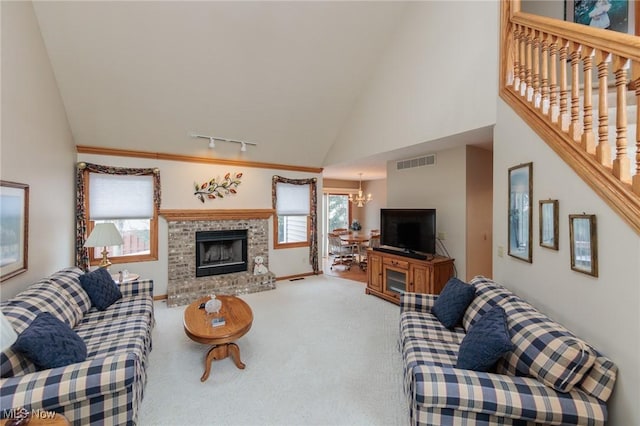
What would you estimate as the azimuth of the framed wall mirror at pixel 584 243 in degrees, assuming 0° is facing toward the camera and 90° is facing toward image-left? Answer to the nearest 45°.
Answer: approximately 45°

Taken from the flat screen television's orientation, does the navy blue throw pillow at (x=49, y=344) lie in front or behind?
in front

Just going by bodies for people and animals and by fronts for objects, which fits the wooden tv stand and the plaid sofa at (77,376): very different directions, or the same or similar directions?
very different directions

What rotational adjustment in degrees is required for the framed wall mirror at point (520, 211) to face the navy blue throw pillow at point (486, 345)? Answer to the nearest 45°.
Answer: approximately 45° to its left

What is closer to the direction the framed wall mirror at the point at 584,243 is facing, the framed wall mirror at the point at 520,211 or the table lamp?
the table lamp

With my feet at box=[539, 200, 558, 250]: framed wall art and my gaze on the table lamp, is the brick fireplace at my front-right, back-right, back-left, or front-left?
front-right

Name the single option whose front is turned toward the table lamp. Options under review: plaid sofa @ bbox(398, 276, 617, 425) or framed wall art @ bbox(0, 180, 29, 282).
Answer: the plaid sofa

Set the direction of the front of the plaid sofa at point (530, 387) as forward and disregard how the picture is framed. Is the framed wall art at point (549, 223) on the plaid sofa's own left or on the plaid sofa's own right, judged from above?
on the plaid sofa's own right

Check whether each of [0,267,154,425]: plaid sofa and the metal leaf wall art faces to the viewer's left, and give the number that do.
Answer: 0

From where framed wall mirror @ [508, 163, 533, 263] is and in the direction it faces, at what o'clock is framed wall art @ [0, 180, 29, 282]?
framed wall art @ [0, 180, 29, 282] is roughly at 12 o'clock from framed wall mirror @ [508, 163, 533, 263].

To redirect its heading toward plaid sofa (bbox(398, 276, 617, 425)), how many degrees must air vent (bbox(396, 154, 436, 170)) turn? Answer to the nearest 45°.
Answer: approximately 45° to its left

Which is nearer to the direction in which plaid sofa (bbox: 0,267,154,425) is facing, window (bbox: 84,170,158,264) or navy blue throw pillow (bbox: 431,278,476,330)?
the navy blue throw pillow

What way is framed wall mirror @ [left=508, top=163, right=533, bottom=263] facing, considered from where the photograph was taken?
facing the viewer and to the left of the viewer

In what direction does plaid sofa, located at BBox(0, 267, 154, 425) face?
to the viewer's right

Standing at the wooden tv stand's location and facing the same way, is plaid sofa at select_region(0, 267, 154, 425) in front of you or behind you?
in front

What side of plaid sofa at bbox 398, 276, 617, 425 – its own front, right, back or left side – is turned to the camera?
left

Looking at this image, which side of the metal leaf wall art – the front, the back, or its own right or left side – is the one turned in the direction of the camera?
front

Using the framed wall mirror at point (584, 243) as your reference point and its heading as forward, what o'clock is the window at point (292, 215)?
The window is roughly at 2 o'clock from the framed wall mirror.

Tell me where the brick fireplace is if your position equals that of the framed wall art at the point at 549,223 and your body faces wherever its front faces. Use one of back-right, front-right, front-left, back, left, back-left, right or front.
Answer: front-right
